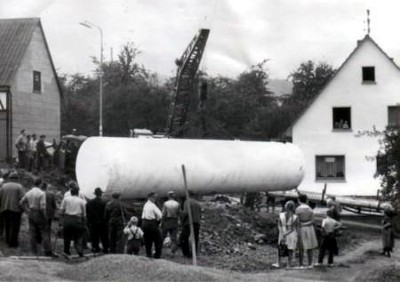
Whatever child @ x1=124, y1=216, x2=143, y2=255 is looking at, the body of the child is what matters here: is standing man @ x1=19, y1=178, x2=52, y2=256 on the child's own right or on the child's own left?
on the child's own left

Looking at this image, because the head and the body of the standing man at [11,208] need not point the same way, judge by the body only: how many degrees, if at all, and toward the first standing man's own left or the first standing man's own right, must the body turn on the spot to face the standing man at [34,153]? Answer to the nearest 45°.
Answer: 0° — they already face them

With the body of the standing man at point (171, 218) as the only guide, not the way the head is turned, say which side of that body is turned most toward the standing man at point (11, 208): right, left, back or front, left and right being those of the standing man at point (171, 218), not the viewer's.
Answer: left

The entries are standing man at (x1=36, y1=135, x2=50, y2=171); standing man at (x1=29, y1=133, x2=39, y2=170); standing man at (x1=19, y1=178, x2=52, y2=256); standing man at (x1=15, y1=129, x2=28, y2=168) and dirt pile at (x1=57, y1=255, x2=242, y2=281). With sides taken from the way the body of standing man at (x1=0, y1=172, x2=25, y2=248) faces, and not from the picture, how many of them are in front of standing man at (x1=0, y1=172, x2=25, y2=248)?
3

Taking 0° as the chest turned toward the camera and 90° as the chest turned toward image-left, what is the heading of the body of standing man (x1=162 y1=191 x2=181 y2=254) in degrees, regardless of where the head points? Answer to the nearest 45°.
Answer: approximately 180°

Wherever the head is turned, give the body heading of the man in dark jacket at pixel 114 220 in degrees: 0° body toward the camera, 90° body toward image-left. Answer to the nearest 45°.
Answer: approximately 180°
